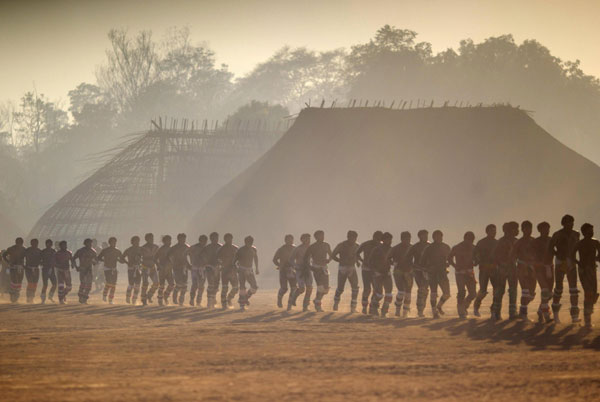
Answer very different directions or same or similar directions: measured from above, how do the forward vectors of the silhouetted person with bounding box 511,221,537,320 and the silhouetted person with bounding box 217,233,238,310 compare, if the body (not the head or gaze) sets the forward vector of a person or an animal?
same or similar directions

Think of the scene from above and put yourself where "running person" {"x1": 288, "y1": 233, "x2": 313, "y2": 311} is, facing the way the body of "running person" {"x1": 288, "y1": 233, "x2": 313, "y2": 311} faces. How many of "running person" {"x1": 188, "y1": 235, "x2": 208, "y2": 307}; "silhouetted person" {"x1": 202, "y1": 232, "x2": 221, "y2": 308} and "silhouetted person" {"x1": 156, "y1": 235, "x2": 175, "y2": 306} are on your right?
3
